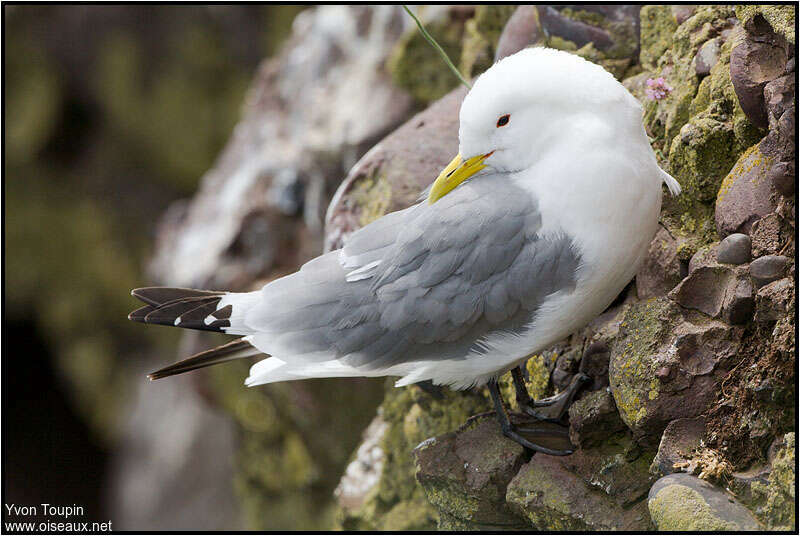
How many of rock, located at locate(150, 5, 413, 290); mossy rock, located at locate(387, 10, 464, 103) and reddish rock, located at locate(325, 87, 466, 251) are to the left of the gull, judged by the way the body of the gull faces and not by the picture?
3

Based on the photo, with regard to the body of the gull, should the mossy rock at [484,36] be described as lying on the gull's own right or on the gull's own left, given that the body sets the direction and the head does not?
on the gull's own left

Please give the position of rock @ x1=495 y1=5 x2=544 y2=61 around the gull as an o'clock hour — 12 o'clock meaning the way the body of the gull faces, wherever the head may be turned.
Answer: The rock is roughly at 10 o'clock from the gull.

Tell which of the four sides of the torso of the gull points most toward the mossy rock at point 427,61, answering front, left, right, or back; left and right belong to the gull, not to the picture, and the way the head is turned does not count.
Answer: left

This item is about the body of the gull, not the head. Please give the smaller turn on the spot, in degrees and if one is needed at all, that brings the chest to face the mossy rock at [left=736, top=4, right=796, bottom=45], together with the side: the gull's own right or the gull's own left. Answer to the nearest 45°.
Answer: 0° — it already faces it

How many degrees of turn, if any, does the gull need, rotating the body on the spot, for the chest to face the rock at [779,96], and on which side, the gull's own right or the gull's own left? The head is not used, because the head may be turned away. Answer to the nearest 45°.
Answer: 0° — it already faces it

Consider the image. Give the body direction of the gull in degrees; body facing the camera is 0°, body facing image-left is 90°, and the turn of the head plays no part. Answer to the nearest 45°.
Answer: approximately 270°

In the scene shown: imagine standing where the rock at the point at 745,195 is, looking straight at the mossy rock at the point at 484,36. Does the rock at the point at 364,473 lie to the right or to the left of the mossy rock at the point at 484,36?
left

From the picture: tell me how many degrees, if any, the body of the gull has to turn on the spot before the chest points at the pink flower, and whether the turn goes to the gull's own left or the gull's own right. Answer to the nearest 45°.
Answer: approximately 45° to the gull's own left
